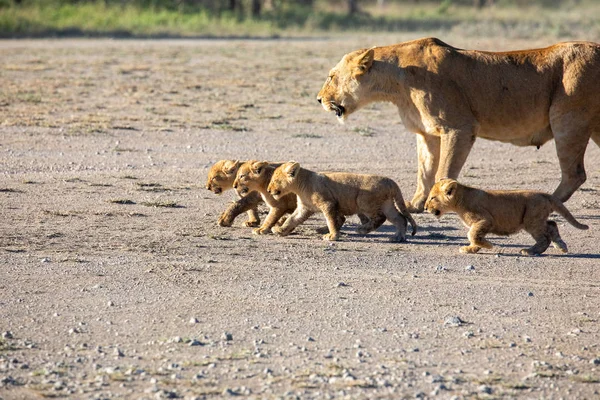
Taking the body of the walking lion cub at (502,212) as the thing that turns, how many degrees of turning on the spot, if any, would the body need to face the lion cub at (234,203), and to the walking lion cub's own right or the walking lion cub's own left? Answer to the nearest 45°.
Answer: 0° — it already faces it

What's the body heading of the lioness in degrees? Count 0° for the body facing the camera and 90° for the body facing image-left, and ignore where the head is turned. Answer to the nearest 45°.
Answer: approximately 90°

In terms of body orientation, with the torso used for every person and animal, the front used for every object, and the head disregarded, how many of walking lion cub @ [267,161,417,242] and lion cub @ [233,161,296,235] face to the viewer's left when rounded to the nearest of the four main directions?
2

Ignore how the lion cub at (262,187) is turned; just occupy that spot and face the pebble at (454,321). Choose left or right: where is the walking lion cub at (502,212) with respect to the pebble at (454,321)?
left

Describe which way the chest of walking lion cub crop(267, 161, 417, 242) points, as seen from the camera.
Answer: to the viewer's left

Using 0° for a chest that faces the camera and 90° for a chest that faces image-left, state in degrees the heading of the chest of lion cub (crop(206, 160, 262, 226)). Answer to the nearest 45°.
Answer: approximately 90°

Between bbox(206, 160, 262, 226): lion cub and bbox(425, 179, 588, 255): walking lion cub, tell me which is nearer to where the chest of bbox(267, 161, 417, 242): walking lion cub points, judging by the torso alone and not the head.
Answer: the lion cub

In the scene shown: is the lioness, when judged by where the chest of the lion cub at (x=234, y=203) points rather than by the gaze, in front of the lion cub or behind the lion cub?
behind

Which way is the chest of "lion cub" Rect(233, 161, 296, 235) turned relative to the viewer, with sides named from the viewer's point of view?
facing to the left of the viewer

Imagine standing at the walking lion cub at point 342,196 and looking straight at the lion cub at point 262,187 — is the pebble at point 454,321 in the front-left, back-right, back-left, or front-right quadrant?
back-left

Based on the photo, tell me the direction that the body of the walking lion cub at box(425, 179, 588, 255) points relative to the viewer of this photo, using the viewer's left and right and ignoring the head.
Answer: facing to the left of the viewer

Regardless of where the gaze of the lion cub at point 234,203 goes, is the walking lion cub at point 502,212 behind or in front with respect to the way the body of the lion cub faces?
behind
